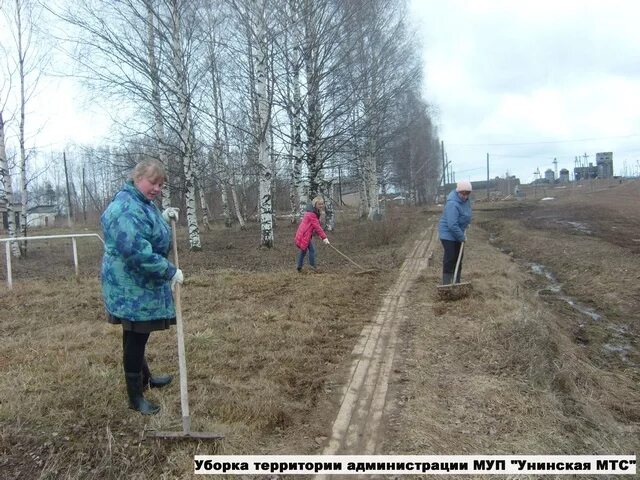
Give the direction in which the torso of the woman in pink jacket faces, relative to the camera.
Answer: to the viewer's right

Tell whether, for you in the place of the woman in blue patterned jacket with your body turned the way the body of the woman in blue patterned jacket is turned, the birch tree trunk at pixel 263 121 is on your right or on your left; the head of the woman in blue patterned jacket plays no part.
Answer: on your left

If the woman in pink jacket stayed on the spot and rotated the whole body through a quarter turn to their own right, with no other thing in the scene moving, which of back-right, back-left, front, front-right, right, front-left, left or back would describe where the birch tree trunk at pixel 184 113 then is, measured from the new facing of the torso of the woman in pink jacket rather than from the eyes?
back-right

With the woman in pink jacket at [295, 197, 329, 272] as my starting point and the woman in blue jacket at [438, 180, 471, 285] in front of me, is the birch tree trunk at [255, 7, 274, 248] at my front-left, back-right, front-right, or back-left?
back-left

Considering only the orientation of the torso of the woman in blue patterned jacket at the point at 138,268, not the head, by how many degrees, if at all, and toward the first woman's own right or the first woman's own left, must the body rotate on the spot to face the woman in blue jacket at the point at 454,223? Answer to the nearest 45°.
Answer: approximately 45° to the first woman's own left

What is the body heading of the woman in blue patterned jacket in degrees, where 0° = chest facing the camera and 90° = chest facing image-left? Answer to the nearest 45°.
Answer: approximately 270°

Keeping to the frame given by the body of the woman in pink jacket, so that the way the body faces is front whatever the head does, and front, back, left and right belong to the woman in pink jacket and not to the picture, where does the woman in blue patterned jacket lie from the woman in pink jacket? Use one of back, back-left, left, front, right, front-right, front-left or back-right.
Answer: right

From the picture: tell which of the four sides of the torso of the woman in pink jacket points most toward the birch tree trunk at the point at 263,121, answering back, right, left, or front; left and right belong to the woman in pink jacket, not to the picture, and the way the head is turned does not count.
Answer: left

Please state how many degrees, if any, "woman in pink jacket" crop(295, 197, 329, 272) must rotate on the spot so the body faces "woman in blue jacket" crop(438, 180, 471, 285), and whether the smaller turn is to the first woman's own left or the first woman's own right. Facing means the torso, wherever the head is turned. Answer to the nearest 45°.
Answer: approximately 45° to the first woman's own right
